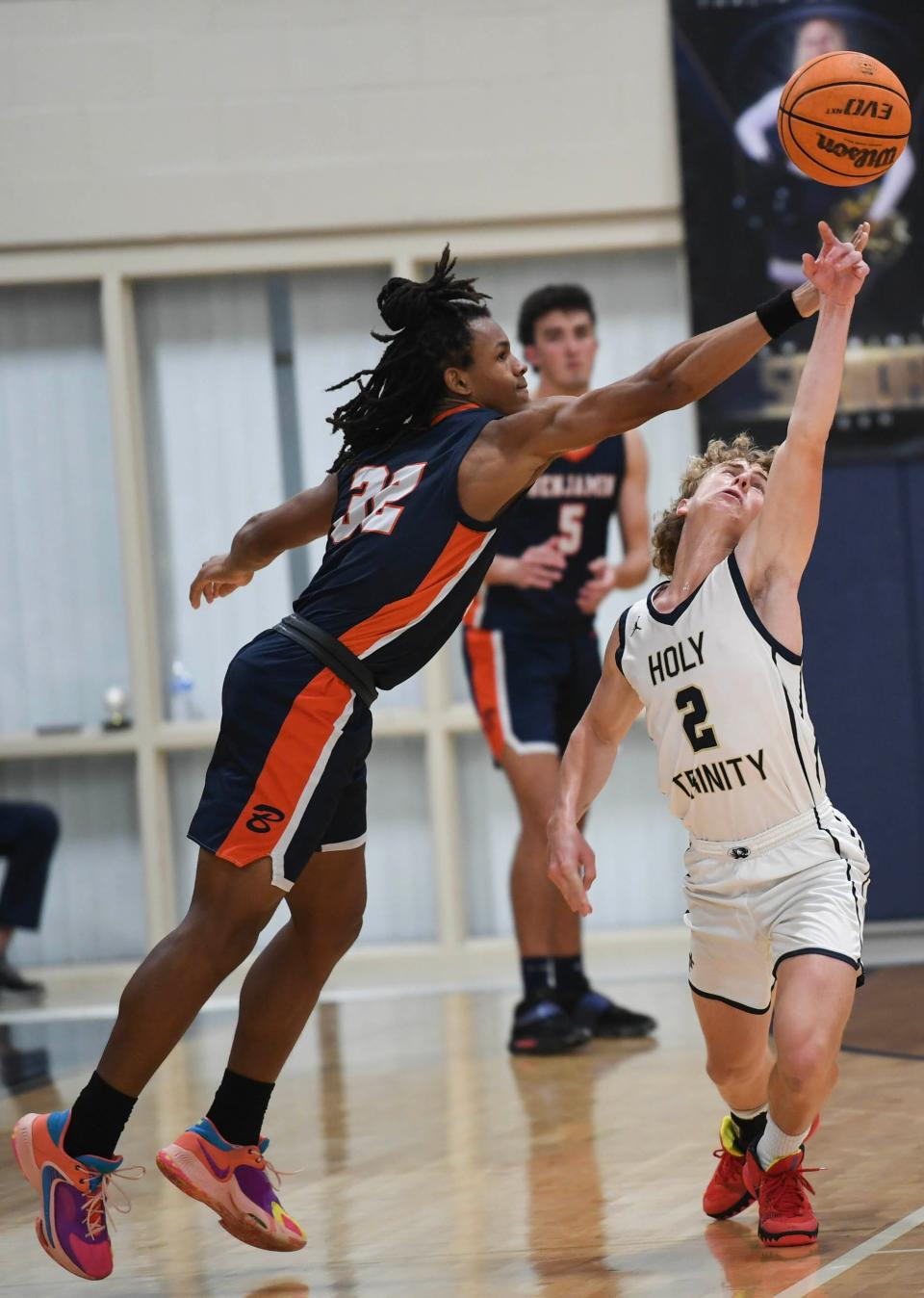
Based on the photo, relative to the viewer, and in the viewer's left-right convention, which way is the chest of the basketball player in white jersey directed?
facing the viewer

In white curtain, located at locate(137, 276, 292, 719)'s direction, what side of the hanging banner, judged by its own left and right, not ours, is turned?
right

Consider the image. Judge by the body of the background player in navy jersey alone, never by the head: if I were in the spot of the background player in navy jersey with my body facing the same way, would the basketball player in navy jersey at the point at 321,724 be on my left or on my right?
on my right

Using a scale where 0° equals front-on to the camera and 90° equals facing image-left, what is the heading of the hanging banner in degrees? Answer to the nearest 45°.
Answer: approximately 0°

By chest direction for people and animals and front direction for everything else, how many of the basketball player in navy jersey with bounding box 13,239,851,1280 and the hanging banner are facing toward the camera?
1

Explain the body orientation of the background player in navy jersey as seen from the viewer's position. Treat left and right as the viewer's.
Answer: facing the viewer and to the right of the viewer

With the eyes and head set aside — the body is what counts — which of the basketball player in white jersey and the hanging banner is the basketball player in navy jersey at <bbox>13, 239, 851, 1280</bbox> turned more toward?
the basketball player in white jersey

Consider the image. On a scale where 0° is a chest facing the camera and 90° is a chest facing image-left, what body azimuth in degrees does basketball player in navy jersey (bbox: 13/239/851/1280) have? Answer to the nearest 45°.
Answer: approximately 270°

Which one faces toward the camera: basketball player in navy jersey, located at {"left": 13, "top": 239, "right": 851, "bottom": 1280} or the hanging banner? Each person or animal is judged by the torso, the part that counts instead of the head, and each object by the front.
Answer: the hanging banner

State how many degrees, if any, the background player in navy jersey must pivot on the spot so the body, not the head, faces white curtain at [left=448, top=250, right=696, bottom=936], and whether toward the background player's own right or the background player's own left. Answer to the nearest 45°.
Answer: approximately 135° to the background player's own left

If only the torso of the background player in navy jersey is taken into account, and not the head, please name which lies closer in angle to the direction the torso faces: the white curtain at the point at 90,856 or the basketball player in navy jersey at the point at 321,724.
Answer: the basketball player in navy jersey

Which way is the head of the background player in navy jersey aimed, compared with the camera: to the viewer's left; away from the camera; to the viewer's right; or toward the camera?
toward the camera

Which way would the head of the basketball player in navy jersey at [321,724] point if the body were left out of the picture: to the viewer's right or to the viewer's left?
to the viewer's right

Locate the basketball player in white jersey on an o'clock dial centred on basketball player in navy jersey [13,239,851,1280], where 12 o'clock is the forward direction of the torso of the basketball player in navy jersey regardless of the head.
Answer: The basketball player in white jersey is roughly at 12 o'clock from the basketball player in navy jersey.
